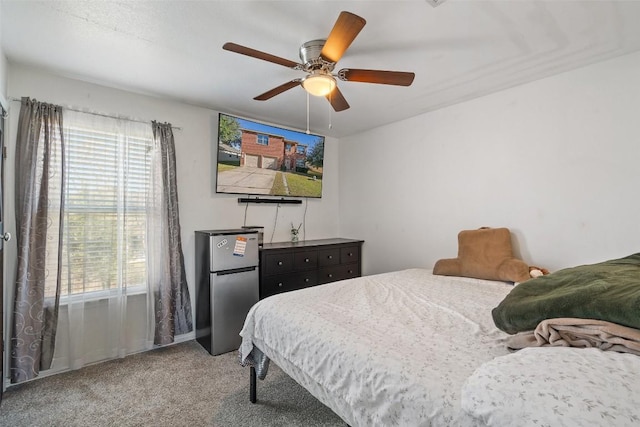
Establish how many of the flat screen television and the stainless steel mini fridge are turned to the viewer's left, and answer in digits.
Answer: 0

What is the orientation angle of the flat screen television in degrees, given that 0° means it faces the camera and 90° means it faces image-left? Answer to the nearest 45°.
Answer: approximately 315°

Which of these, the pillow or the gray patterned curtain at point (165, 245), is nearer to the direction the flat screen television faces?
the pillow

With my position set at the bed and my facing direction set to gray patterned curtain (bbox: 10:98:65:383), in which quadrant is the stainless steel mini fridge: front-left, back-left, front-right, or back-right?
front-right

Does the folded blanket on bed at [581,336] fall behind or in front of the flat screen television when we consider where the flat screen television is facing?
in front

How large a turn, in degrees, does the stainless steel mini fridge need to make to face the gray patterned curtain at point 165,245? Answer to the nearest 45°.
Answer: approximately 135° to its right

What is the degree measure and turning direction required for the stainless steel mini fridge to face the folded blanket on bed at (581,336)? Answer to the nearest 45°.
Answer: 0° — it already faces it

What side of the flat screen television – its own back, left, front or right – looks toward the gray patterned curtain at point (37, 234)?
right

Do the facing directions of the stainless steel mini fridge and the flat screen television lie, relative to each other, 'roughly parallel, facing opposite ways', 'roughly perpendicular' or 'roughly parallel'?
roughly parallel

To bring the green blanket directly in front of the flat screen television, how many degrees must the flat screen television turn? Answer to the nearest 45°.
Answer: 0° — it already faces it

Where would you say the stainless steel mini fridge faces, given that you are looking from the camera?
facing the viewer and to the right of the viewer

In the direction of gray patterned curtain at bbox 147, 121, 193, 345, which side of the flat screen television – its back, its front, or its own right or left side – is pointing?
right
